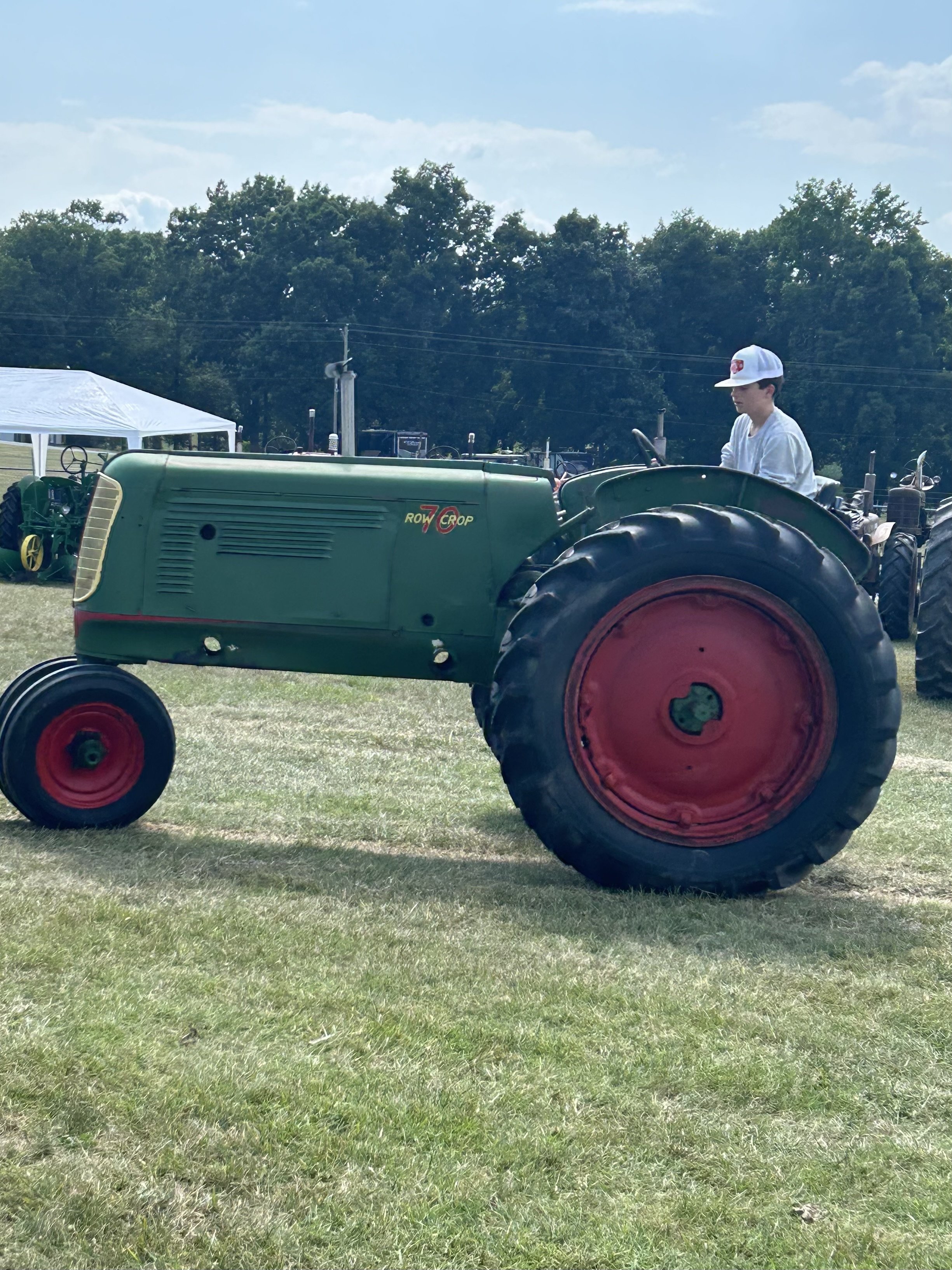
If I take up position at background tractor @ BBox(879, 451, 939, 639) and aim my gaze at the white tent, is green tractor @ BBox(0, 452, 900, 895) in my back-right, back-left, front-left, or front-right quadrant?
back-left

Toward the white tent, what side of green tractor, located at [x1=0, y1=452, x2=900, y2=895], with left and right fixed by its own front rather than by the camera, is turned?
right

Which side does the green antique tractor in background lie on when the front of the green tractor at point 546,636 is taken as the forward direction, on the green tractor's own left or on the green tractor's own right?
on the green tractor's own right

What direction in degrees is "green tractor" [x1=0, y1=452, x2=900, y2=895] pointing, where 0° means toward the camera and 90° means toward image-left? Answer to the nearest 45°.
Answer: approximately 90°

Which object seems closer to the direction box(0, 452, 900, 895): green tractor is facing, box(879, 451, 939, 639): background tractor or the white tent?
the white tent
